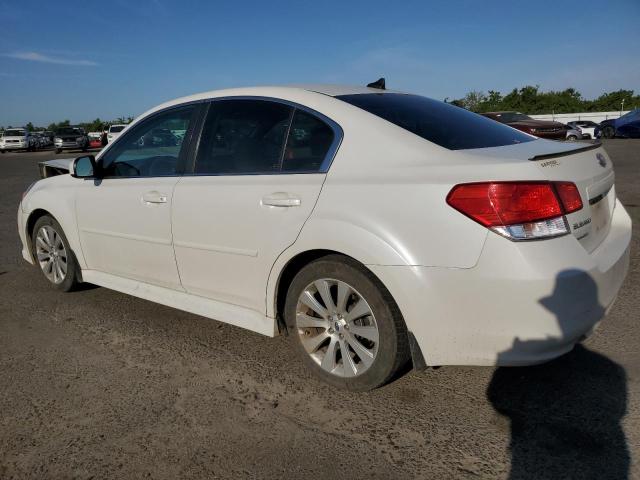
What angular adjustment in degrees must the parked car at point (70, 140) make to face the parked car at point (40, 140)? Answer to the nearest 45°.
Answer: approximately 135° to its right

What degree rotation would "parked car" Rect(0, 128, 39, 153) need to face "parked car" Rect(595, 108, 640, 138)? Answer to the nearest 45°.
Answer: approximately 90° to its left

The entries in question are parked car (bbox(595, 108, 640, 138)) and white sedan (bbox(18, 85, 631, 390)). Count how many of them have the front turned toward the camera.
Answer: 0

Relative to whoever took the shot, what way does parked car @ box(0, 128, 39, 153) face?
facing the viewer and to the left of the viewer

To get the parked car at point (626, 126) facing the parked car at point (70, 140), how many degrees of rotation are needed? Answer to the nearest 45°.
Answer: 0° — it already faces it

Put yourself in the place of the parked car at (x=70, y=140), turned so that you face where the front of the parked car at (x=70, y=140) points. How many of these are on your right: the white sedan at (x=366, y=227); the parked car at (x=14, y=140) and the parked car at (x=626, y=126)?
1

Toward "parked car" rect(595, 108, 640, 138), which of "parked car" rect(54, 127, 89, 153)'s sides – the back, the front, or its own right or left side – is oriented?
left

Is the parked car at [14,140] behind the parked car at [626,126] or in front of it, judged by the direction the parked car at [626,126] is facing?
in front

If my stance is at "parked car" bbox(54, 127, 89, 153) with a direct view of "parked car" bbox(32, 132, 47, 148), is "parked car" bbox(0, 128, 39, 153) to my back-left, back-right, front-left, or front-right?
front-left

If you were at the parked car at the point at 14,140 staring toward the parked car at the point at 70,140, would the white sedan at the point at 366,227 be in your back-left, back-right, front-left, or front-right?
front-right

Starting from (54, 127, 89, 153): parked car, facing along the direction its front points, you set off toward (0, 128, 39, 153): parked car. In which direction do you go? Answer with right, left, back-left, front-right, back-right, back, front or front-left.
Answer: right

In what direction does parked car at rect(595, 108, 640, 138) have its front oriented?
to the viewer's left

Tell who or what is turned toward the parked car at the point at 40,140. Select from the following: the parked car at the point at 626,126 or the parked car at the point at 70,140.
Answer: the parked car at the point at 626,126

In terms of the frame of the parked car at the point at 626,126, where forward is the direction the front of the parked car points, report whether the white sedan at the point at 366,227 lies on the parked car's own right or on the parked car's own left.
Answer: on the parked car's own left

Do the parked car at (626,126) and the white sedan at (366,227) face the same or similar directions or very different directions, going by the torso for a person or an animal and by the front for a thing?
same or similar directions

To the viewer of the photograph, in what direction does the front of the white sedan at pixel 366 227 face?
facing away from the viewer and to the left of the viewer

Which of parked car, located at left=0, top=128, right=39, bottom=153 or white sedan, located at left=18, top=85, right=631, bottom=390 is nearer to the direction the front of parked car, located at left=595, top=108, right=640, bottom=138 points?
the parked car
